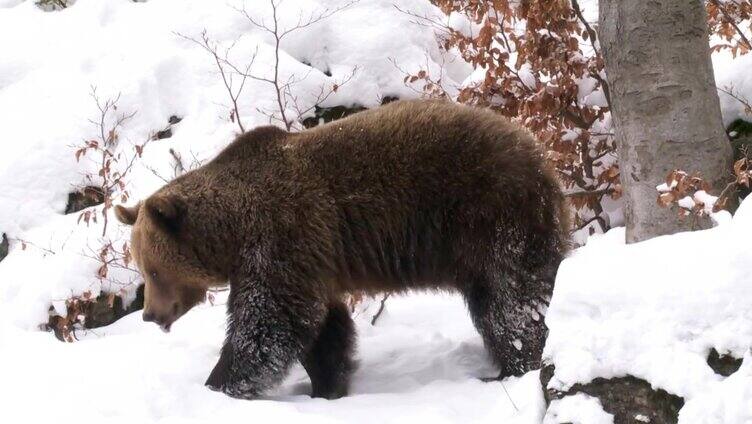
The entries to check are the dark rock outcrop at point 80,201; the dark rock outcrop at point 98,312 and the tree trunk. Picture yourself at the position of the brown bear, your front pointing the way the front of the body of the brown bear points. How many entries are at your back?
1

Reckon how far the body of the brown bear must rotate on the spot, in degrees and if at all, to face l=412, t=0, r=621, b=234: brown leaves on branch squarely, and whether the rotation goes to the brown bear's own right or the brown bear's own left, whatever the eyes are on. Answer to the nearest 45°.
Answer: approximately 135° to the brown bear's own right

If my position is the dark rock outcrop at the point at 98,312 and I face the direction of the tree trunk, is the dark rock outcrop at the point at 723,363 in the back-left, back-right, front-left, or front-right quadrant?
front-right

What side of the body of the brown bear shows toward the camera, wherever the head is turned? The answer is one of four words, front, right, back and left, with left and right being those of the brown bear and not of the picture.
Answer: left

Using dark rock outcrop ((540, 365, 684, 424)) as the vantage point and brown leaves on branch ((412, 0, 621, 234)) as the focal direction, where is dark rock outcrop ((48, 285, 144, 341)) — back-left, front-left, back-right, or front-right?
front-left

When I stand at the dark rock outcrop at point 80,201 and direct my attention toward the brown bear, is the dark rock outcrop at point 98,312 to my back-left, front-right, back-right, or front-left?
front-right

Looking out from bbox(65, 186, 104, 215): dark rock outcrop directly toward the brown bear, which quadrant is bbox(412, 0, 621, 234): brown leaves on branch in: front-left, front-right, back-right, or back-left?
front-left

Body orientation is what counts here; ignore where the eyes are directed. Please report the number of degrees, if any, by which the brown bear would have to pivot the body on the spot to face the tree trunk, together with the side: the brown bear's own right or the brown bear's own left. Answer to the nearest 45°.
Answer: approximately 180°

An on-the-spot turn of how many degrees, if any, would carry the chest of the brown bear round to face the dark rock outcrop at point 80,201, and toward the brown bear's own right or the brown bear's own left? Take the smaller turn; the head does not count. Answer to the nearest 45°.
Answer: approximately 45° to the brown bear's own right

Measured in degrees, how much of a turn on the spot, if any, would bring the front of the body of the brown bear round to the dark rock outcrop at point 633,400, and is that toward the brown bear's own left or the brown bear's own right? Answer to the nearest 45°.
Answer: approximately 90° to the brown bear's own left

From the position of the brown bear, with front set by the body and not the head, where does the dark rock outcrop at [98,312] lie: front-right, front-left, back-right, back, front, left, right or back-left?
front-right

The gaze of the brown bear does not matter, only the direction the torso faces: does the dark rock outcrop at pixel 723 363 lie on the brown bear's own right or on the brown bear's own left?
on the brown bear's own left
